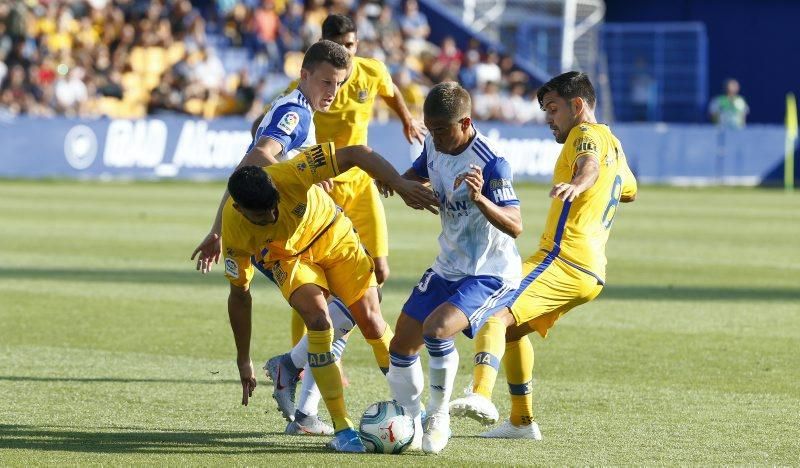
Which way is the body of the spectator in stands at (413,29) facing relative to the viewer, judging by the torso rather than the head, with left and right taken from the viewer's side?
facing the viewer

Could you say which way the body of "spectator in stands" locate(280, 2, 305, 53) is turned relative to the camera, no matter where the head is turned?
toward the camera

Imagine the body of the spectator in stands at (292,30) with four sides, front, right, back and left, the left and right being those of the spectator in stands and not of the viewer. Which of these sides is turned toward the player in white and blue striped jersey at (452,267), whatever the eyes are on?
front

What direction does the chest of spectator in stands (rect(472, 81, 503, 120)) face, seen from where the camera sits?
toward the camera

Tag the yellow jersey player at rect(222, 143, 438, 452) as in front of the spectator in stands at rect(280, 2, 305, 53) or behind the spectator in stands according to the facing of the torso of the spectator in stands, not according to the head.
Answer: in front

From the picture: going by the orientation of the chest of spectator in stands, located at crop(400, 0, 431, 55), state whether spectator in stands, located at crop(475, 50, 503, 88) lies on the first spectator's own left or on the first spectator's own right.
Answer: on the first spectator's own left

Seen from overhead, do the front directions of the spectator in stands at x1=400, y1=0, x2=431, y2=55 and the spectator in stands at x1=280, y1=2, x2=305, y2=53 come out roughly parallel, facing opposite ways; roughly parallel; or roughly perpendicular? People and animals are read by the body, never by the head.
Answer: roughly parallel

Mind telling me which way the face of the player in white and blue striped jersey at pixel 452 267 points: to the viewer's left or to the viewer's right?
to the viewer's left

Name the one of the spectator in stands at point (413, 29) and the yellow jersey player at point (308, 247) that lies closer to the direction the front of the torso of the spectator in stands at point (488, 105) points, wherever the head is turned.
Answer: the yellow jersey player

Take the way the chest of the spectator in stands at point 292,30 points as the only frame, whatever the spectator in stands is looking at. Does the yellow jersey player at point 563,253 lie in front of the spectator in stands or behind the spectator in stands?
in front
